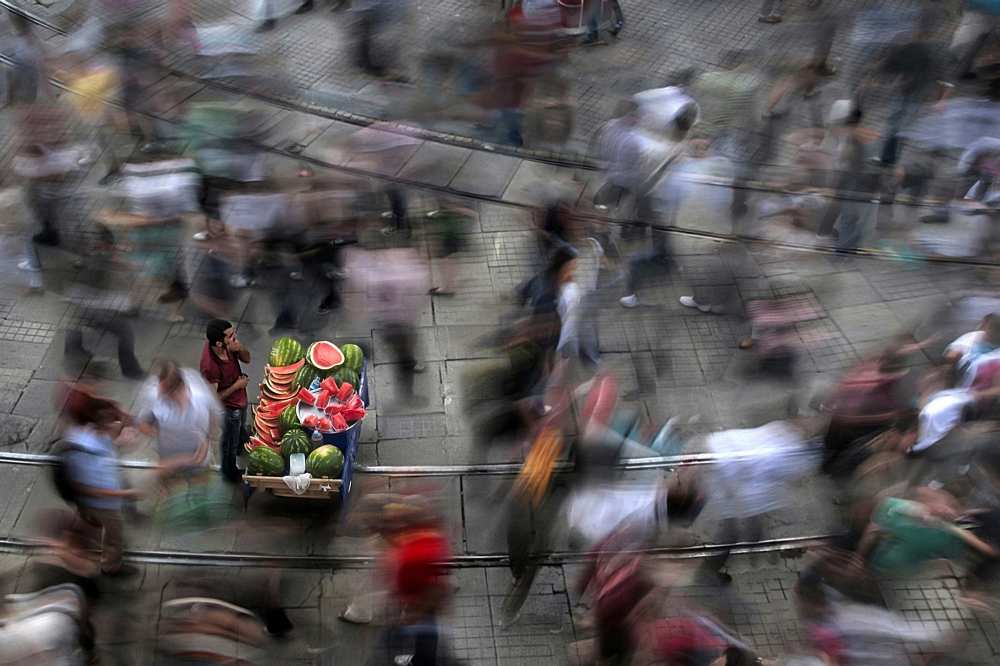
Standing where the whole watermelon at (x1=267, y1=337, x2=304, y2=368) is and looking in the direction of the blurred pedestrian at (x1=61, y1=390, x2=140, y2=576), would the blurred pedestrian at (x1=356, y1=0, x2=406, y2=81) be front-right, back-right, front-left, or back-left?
back-right

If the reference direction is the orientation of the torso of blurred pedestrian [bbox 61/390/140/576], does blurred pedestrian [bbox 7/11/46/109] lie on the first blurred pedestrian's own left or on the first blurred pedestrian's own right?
on the first blurred pedestrian's own left

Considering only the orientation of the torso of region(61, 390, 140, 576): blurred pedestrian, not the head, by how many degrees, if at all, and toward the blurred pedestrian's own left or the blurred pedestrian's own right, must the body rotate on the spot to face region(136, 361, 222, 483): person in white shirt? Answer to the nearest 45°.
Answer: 0° — they already face them

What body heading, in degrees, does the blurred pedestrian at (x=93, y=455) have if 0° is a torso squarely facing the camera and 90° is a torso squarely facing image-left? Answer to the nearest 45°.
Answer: approximately 270°

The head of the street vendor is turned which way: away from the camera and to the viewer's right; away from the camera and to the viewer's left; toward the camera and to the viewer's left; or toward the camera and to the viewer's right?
toward the camera and to the viewer's right

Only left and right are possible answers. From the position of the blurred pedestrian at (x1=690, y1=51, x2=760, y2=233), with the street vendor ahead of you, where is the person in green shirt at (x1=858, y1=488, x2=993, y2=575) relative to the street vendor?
left

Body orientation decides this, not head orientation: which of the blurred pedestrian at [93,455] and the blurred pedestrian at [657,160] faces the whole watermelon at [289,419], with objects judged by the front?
the blurred pedestrian at [93,455]
